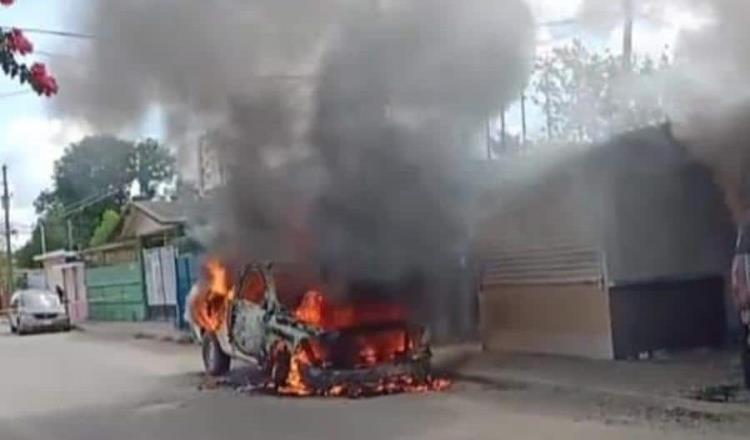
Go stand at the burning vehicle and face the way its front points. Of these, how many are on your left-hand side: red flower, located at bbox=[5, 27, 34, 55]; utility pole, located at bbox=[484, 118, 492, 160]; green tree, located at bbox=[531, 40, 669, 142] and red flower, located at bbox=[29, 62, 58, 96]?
2

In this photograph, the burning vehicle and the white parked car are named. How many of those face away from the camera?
0

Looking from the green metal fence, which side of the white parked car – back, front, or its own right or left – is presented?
left

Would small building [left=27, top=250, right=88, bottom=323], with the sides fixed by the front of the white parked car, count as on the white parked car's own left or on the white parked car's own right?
on the white parked car's own left

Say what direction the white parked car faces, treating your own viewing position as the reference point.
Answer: facing the viewer and to the right of the viewer
